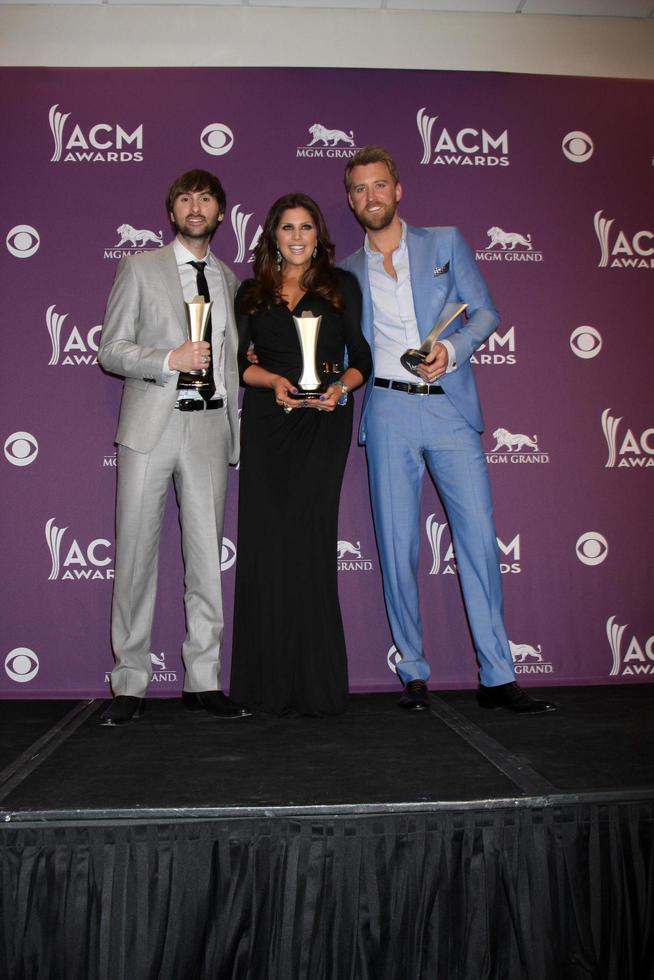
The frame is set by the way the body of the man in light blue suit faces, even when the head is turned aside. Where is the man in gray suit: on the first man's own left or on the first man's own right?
on the first man's own right

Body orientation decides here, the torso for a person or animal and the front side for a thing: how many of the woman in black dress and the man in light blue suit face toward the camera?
2

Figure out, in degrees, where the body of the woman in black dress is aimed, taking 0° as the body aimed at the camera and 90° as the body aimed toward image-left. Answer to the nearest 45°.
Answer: approximately 0°

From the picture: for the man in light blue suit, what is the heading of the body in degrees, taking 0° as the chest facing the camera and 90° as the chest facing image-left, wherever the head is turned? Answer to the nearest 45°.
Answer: approximately 0°
